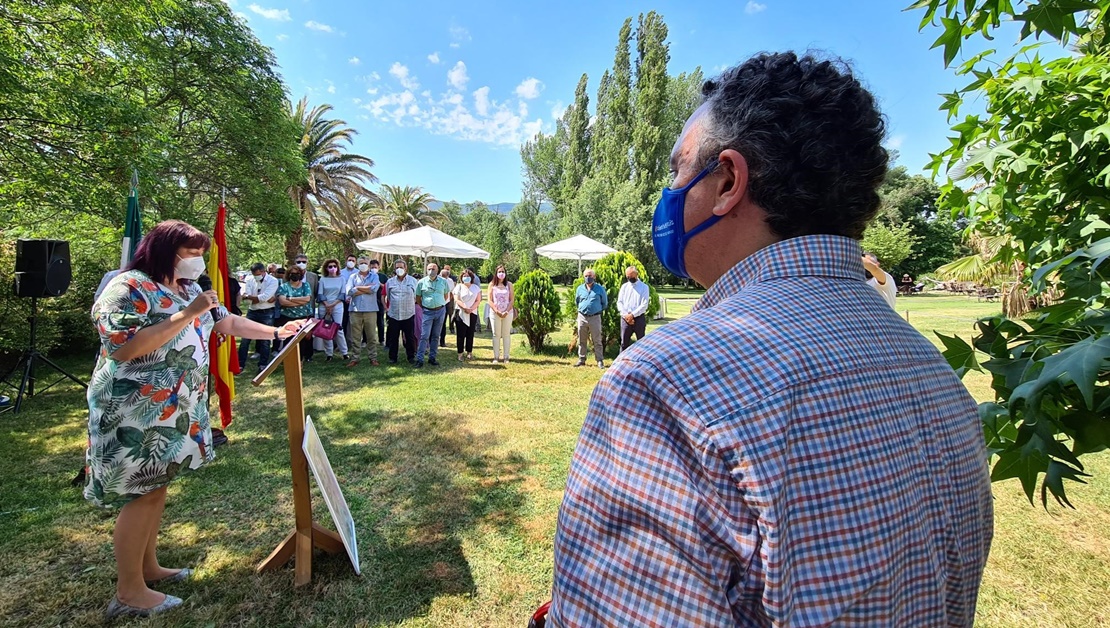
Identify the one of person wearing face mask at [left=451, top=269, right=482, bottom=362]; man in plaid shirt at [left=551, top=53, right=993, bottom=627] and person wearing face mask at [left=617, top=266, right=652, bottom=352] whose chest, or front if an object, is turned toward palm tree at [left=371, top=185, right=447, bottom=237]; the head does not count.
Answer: the man in plaid shirt

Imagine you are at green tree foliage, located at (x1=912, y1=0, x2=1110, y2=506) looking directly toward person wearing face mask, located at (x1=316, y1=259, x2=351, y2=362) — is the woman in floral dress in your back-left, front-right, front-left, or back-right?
front-left

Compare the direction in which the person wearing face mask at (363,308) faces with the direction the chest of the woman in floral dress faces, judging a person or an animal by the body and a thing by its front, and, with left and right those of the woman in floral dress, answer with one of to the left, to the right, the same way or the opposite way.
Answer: to the right

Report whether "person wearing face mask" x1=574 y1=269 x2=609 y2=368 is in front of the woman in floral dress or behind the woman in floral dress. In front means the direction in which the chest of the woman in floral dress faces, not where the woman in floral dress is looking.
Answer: in front

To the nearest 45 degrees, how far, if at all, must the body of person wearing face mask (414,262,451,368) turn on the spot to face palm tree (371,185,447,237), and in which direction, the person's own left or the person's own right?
approximately 180°

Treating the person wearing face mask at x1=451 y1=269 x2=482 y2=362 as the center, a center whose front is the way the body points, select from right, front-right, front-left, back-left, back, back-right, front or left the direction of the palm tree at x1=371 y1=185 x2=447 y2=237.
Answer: back

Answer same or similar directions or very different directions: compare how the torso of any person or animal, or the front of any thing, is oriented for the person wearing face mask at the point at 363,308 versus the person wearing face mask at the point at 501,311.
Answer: same or similar directions

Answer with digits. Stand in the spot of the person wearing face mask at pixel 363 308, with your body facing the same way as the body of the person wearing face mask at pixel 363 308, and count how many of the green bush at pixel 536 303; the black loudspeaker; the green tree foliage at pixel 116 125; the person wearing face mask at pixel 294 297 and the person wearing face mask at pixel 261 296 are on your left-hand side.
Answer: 1

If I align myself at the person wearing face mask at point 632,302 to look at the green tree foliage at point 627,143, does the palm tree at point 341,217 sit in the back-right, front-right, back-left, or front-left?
front-left

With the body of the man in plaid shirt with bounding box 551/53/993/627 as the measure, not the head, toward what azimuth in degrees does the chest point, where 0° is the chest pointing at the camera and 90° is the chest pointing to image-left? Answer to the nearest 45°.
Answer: approximately 135°

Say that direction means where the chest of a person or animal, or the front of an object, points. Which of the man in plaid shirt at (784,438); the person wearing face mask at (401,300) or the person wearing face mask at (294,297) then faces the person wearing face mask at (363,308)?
the man in plaid shirt

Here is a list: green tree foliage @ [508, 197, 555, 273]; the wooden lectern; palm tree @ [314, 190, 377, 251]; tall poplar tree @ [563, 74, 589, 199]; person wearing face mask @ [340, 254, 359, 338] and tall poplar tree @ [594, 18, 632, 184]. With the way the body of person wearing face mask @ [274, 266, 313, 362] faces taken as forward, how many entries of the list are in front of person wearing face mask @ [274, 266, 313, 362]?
1

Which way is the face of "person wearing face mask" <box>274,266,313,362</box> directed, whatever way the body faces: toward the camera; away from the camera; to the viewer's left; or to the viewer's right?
toward the camera

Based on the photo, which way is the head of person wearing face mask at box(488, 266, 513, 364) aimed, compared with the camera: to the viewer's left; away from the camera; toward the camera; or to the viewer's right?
toward the camera

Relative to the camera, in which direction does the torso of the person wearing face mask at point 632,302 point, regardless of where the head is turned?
toward the camera

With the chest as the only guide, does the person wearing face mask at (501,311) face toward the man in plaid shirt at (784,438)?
yes

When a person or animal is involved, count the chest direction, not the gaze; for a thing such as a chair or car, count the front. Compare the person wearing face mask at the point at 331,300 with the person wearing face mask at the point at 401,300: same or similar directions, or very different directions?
same or similar directions

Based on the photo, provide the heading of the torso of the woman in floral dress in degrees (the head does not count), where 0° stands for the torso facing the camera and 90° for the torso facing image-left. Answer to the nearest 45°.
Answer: approximately 270°

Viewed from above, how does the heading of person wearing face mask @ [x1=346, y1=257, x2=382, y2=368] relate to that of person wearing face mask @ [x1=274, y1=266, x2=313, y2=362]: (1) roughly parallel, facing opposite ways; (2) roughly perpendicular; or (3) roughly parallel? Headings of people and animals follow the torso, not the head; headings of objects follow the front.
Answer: roughly parallel

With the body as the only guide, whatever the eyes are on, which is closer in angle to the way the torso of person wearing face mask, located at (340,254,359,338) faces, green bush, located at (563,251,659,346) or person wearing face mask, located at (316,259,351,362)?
the person wearing face mask

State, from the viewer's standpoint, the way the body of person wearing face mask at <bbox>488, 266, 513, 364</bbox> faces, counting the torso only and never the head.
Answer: toward the camera
